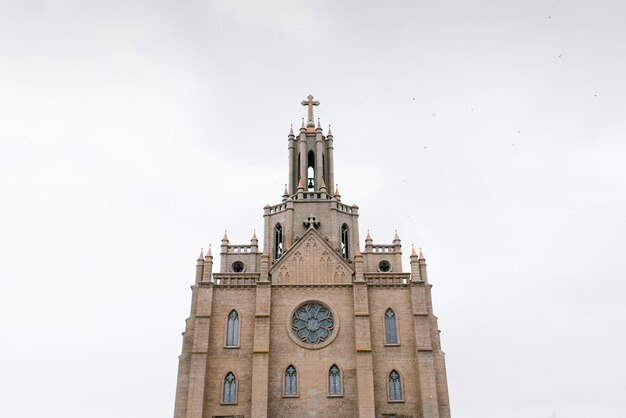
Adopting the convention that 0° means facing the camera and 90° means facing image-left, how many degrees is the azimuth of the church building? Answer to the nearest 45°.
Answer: approximately 0°
